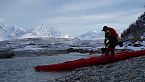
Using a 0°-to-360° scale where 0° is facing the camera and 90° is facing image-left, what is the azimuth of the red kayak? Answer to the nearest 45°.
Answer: approximately 90°
